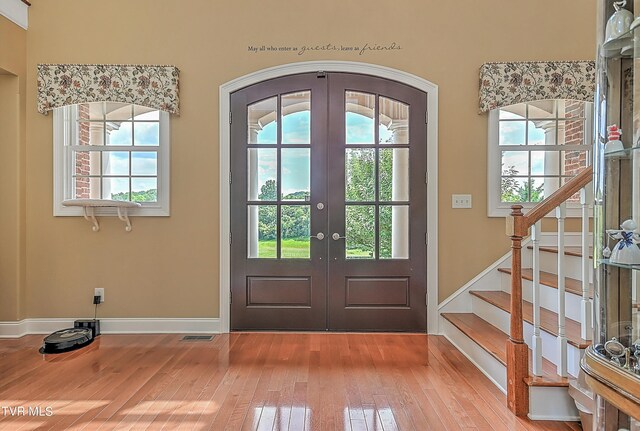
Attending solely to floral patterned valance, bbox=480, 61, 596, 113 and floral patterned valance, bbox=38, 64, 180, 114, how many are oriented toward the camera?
2

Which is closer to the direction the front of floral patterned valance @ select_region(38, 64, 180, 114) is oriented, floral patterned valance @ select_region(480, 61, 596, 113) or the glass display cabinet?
the glass display cabinet

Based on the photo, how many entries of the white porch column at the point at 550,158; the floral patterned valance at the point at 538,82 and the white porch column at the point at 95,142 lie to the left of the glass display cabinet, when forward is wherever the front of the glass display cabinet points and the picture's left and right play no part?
0

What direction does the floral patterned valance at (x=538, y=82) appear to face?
toward the camera

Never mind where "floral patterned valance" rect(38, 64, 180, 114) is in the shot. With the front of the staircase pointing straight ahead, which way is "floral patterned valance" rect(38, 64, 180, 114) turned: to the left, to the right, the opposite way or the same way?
to the left

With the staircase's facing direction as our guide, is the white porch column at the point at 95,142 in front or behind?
in front

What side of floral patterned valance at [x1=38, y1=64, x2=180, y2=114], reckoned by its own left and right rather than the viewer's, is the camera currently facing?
front

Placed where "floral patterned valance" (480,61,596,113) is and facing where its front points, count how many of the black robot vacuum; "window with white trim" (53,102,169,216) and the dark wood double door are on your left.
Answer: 0

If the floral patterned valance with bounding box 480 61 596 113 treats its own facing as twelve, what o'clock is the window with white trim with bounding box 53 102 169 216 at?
The window with white trim is roughly at 2 o'clock from the floral patterned valance.

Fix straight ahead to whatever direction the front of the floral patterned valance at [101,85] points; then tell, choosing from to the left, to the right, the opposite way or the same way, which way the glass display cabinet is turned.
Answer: to the right

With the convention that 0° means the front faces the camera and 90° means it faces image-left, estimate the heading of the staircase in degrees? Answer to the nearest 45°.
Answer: approximately 45°
